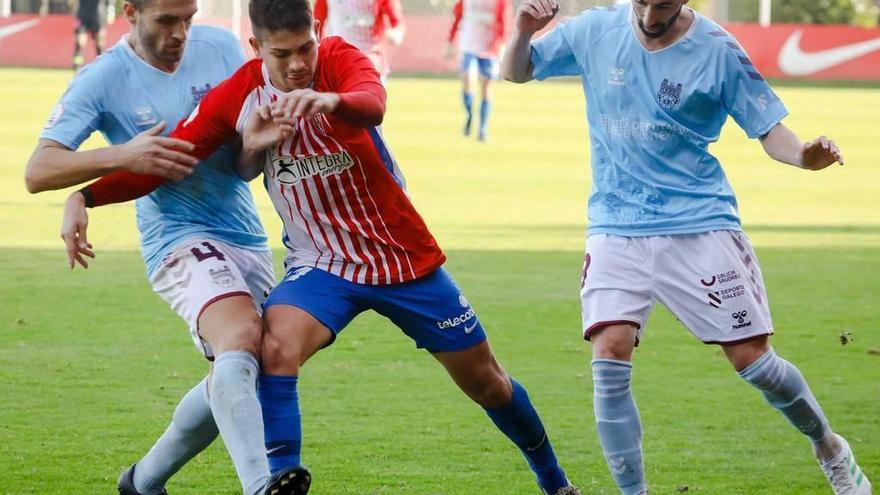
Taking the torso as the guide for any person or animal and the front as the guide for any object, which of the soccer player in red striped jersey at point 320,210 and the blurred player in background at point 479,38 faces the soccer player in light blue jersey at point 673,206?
the blurred player in background

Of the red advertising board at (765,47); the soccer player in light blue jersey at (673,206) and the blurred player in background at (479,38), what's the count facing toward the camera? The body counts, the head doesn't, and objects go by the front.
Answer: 3

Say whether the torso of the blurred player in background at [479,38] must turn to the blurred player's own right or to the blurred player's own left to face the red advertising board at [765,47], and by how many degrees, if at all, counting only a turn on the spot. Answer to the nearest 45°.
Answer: approximately 135° to the blurred player's own left

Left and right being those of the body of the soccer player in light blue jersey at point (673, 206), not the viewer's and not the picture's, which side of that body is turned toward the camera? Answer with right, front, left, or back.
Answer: front

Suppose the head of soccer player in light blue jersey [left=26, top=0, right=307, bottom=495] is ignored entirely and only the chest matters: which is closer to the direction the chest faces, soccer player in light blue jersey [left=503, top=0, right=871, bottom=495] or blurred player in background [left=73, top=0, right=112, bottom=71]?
the soccer player in light blue jersey

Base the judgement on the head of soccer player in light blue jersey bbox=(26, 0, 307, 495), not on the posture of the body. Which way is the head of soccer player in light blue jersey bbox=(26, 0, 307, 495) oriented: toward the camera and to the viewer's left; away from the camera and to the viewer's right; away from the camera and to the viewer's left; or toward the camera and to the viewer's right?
toward the camera and to the viewer's right

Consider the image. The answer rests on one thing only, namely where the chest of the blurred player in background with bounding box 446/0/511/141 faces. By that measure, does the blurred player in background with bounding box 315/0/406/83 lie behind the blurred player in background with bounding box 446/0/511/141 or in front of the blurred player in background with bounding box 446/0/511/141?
in front

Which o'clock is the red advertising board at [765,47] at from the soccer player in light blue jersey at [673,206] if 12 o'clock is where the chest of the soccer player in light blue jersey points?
The red advertising board is roughly at 6 o'clock from the soccer player in light blue jersey.

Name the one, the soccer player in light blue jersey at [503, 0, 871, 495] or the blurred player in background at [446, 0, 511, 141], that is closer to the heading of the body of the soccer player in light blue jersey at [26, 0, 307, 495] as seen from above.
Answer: the soccer player in light blue jersey

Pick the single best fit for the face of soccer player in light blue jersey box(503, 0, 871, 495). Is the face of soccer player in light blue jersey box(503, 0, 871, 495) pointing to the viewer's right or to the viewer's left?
to the viewer's left

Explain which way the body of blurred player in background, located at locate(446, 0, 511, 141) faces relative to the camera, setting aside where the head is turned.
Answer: toward the camera

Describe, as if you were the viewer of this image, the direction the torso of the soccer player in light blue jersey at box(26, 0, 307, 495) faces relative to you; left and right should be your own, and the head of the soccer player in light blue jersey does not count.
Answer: facing the viewer and to the right of the viewer

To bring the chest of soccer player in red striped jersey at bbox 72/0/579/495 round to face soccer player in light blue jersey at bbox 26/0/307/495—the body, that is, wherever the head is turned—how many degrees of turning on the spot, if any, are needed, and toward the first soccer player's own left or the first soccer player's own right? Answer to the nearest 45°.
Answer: approximately 90° to the first soccer player's own right

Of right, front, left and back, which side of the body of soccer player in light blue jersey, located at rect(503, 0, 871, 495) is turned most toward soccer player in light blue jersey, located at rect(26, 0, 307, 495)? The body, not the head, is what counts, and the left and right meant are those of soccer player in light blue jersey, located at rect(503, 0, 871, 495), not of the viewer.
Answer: right
